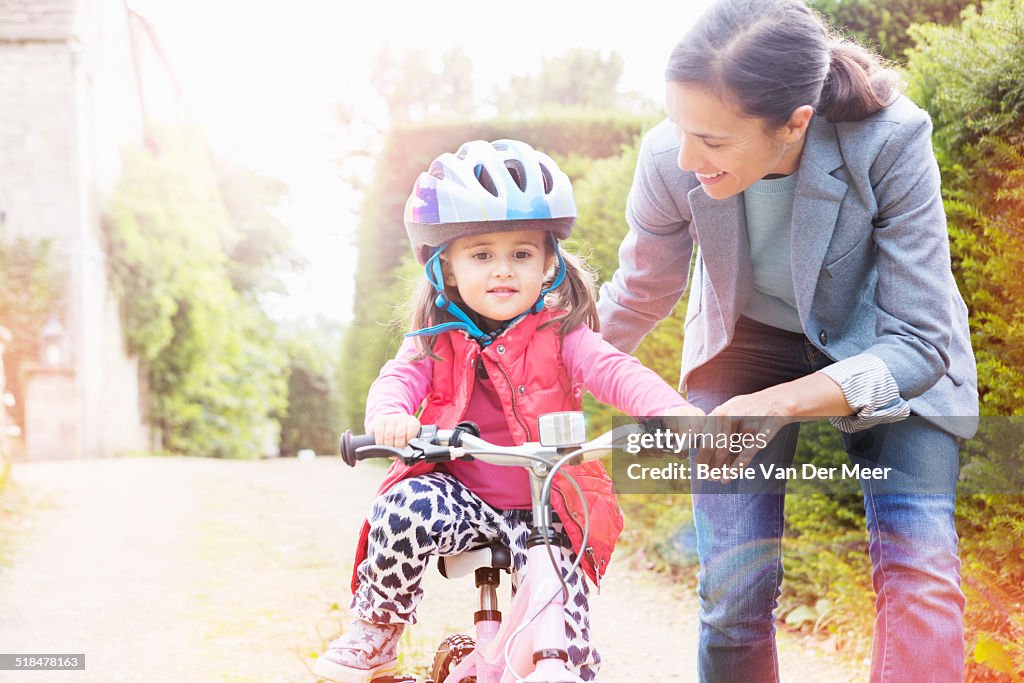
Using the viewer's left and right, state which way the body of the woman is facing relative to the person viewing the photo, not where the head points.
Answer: facing the viewer and to the left of the viewer

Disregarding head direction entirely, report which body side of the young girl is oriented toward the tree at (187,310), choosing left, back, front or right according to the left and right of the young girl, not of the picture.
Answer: back

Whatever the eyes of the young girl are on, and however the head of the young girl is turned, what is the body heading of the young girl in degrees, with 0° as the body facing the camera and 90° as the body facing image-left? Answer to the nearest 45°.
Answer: approximately 0°

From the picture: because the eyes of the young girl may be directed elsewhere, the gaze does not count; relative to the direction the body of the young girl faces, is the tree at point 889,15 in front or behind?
behind

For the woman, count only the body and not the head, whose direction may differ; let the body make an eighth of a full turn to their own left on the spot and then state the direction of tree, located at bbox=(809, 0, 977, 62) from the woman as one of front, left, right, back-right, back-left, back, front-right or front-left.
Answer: back

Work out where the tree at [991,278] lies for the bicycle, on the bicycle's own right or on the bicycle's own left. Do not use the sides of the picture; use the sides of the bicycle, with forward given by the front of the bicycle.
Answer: on the bicycle's own left

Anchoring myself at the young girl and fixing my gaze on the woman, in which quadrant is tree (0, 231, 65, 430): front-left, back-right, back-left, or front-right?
back-left

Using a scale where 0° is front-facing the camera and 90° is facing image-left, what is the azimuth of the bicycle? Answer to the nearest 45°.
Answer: approximately 315°

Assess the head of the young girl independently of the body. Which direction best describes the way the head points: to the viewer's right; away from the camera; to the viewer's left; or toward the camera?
toward the camera
